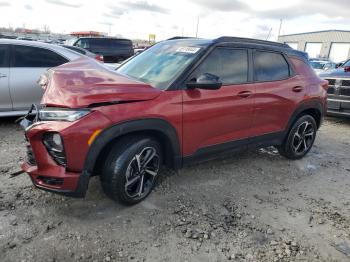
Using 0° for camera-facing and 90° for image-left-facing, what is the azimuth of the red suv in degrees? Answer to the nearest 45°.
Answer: approximately 45°

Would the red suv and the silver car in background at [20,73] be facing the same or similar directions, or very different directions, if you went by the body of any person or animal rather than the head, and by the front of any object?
same or similar directions

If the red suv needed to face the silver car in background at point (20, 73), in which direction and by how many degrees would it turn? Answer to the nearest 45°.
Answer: approximately 90° to its right

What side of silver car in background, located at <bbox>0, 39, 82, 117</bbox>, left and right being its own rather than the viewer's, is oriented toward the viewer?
left

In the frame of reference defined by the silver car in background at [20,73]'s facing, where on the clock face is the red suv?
The red suv is roughly at 8 o'clock from the silver car in background.
